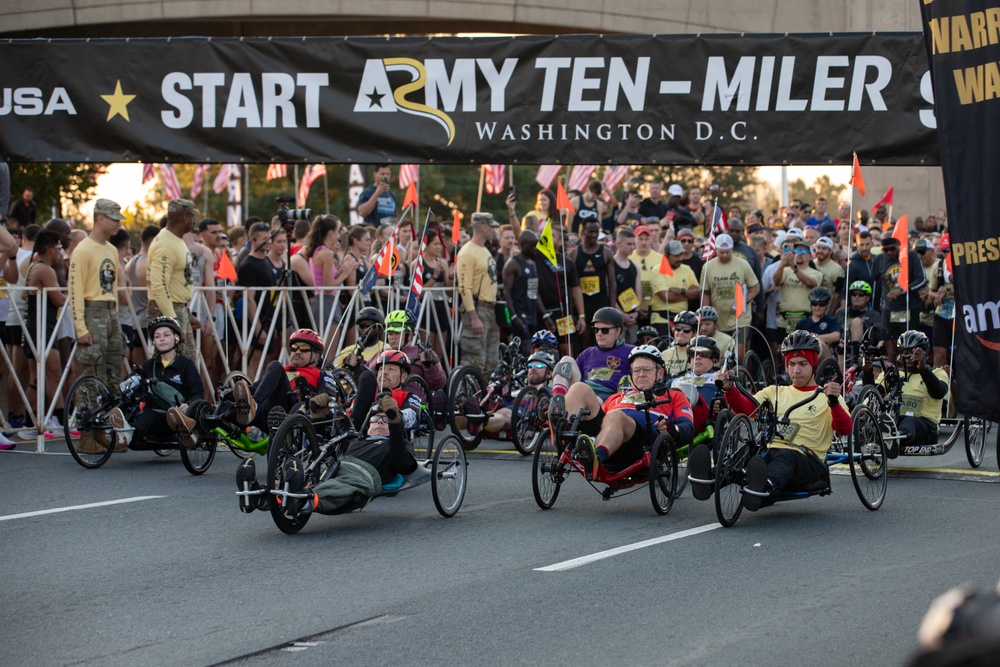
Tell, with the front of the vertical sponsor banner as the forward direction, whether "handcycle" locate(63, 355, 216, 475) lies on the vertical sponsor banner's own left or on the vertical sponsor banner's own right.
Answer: on the vertical sponsor banner's own right

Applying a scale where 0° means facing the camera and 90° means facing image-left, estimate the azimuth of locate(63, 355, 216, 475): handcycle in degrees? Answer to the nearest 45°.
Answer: approximately 45°

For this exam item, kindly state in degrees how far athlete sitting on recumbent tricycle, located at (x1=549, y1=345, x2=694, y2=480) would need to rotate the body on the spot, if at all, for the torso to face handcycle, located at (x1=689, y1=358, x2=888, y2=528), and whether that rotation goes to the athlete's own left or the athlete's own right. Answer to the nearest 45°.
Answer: approximately 135° to the athlete's own left

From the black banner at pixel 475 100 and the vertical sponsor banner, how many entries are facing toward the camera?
2

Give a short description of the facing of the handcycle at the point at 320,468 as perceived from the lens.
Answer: facing the viewer and to the left of the viewer

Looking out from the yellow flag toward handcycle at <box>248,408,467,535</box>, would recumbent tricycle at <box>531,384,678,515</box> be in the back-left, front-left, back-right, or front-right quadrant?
front-left

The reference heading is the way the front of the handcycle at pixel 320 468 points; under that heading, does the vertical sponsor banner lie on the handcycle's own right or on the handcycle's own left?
on the handcycle's own left

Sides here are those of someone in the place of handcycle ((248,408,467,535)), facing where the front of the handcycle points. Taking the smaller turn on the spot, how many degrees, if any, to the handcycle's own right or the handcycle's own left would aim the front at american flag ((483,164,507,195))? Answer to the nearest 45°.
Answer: approximately 135° to the handcycle's own right

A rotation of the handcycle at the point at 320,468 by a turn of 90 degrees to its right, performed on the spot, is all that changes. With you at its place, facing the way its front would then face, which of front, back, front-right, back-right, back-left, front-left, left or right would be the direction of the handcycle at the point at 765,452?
back-right

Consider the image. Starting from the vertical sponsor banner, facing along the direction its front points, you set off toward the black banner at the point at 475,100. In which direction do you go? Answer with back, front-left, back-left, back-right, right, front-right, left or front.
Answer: back-right

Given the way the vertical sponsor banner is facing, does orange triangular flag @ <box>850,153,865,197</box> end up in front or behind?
behind

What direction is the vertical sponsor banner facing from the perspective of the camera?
toward the camera

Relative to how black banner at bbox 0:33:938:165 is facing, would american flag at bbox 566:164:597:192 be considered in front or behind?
behind
